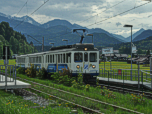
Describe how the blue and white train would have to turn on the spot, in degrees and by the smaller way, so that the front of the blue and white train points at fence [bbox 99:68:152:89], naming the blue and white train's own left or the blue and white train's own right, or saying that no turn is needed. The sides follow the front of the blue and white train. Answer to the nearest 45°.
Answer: approximately 45° to the blue and white train's own left

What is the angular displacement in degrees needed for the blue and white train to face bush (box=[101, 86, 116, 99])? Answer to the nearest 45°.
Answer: approximately 45° to its right

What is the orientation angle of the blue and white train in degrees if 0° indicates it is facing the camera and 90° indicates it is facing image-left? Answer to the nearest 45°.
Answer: approximately 315°

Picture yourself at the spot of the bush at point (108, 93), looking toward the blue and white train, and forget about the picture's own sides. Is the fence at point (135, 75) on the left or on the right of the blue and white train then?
right
